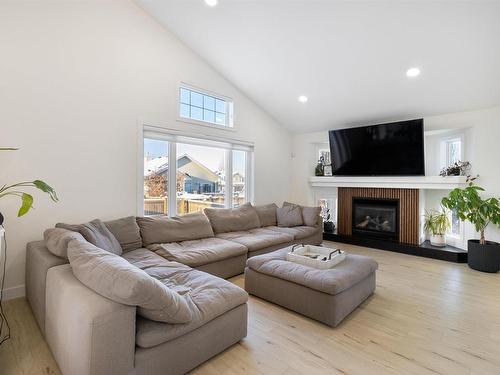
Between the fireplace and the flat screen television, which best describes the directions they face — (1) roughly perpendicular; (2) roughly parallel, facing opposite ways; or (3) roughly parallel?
roughly parallel

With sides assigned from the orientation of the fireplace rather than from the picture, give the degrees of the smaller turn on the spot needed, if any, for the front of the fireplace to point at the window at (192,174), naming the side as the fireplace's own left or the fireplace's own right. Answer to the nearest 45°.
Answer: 0° — it already faces it

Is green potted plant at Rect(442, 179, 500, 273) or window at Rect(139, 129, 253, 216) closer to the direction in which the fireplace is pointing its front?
the window

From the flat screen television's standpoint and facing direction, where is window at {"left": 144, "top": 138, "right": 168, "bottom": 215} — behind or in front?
in front

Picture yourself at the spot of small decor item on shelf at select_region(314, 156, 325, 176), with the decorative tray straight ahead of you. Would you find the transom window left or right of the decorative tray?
right

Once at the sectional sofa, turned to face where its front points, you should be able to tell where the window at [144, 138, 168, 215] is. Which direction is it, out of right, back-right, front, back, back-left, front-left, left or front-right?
back-left

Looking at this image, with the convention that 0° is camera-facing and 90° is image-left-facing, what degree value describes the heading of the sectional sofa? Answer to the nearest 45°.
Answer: approximately 315°

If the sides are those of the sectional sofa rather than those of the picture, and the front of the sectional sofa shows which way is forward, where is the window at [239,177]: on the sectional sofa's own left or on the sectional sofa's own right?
on the sectional sofa's own left

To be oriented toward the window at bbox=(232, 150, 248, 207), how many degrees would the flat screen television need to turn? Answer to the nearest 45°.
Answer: approximately 45° to its right

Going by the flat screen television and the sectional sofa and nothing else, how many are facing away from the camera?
0

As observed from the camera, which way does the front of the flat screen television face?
facing the viewer and to the left of the viewer
